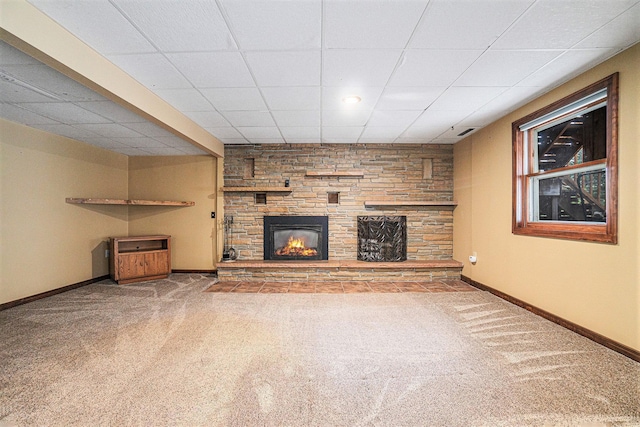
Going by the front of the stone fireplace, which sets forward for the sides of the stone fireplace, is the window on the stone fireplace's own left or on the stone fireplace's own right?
on the stone fireplace's own left

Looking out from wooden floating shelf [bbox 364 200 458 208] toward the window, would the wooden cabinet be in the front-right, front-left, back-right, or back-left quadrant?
back-right

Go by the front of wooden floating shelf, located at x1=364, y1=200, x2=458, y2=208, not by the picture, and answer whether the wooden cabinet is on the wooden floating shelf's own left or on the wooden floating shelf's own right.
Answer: on the wooden floating shelf's own right

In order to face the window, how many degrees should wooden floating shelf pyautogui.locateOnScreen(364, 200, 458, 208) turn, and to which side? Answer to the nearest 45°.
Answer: approximately 45° to its left

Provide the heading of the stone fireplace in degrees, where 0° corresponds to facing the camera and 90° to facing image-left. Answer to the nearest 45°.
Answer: approximately 0°

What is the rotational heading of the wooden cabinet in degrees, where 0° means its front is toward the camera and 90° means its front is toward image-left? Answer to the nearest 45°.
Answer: approximately 315°
